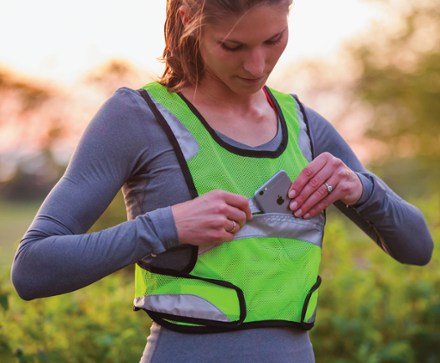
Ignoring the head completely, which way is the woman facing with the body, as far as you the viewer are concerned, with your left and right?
facing the viewer and to the right of the viewer

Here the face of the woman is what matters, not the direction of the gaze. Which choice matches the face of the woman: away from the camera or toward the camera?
toward the camera

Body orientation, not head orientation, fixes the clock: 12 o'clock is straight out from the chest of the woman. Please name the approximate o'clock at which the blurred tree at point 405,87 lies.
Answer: The blurred tree is roughly at 8 o'clock from the woman.
